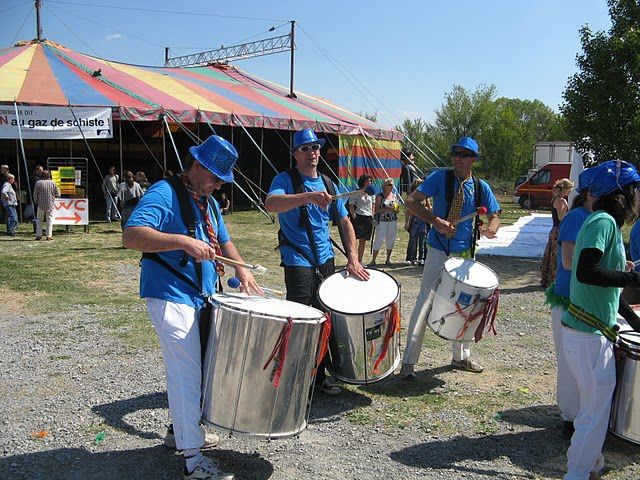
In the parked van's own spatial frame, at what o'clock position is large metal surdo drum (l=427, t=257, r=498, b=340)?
The large metal surdo drum is roughly at 9 o'clock from the parked van.

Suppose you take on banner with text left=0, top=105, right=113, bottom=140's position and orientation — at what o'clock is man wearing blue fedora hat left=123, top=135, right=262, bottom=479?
The man wearing blue fedora hat is roughly at 12 o'clock from the banner with text.

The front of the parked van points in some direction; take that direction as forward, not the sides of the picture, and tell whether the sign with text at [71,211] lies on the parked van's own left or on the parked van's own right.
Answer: on the parked van's own left

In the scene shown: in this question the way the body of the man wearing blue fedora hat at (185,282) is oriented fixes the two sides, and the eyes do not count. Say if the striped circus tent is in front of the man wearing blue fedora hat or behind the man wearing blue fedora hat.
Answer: behind

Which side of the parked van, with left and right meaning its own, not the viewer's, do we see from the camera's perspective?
left

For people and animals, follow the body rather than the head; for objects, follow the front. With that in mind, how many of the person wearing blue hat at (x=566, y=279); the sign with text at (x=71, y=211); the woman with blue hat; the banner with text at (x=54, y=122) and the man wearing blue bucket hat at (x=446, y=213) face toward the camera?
3

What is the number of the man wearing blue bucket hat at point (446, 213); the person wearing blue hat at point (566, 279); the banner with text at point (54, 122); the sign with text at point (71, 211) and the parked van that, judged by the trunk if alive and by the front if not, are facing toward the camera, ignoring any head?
3

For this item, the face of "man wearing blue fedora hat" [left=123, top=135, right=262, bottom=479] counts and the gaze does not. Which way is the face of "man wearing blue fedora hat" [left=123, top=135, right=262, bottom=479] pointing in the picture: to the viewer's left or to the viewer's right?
to the viewer's right
